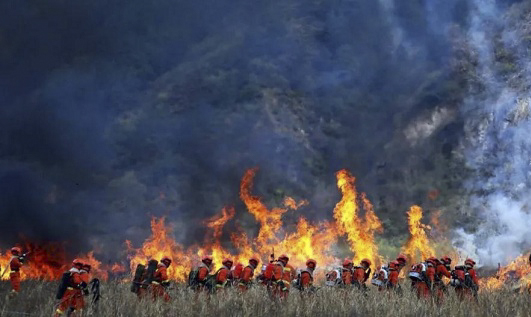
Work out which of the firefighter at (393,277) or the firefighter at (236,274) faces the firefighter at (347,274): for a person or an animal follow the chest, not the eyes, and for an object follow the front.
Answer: the firefighter at (236,274)

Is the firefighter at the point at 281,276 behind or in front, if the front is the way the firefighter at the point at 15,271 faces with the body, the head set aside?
in front

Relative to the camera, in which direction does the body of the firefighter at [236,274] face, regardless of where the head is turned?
to the viewer's right

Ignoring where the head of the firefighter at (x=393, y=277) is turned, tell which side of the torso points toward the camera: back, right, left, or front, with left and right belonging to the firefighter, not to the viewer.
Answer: right

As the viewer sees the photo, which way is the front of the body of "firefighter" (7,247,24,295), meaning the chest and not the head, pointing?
to the viewer's right

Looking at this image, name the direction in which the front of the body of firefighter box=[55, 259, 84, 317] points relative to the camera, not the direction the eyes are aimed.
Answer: to the viewer's right

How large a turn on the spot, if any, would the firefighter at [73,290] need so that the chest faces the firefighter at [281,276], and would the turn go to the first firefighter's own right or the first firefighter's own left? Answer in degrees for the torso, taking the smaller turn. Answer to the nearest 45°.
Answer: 0° — they already face them

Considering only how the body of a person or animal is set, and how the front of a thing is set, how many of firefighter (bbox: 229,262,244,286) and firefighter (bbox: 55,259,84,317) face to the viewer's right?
2
